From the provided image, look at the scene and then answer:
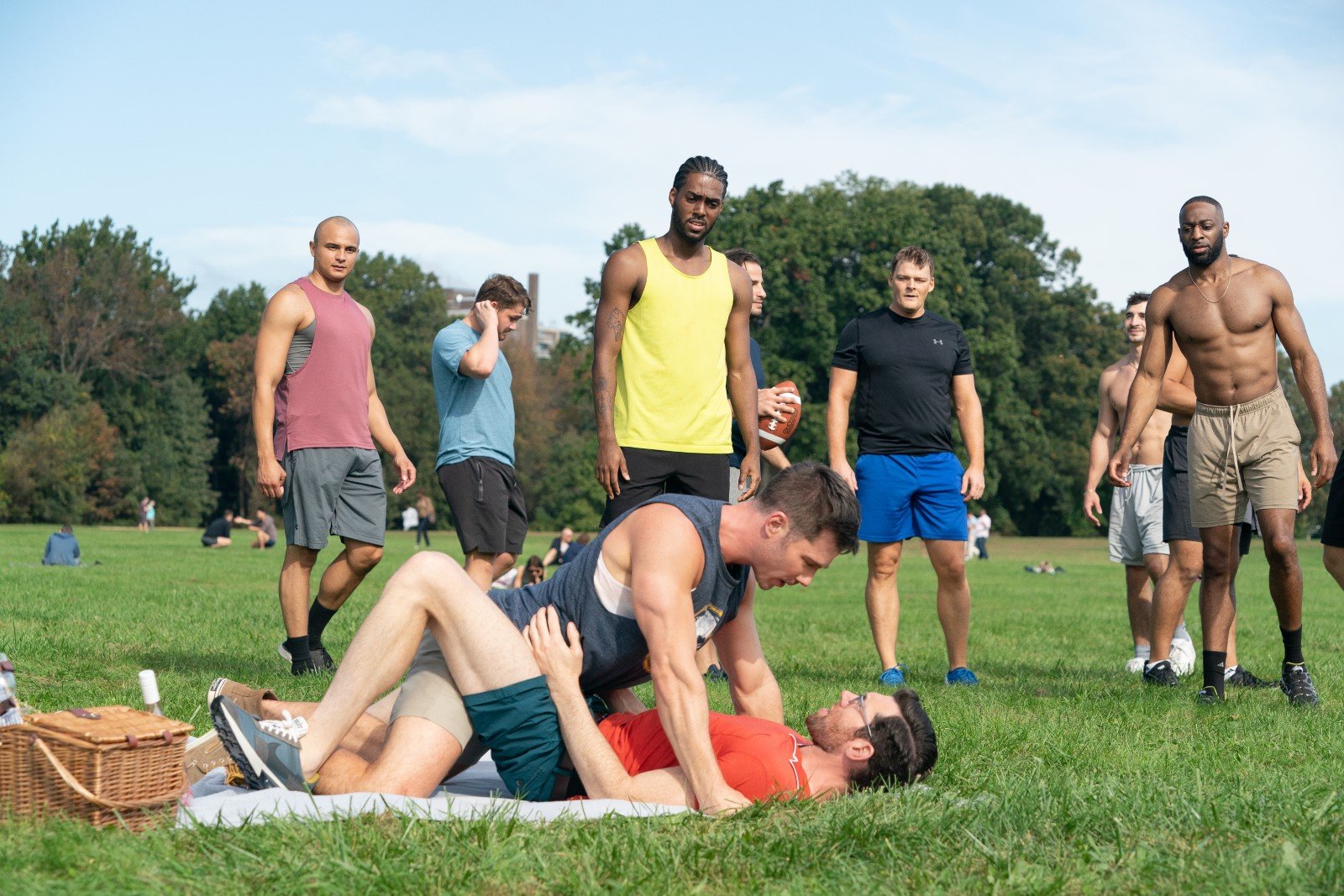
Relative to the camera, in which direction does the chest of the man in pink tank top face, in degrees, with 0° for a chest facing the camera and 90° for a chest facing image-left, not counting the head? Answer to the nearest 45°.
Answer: approximately 315°

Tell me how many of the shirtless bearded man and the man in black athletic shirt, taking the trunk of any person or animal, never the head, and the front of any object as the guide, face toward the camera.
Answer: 2

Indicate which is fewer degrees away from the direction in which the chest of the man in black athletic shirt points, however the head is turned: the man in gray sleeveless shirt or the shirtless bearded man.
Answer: the man in gray sleeveless shirt

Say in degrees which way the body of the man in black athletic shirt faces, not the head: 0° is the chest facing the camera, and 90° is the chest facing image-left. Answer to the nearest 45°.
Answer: approximately 0°

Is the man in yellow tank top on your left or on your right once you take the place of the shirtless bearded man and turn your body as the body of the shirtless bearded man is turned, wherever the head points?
on your right

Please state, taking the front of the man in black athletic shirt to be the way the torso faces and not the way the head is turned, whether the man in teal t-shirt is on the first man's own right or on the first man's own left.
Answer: on the first man's own right

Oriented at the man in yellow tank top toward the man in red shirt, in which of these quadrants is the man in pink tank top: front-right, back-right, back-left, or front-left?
back-right

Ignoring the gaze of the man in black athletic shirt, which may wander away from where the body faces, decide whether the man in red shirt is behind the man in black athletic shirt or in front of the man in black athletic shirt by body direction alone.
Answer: in front
